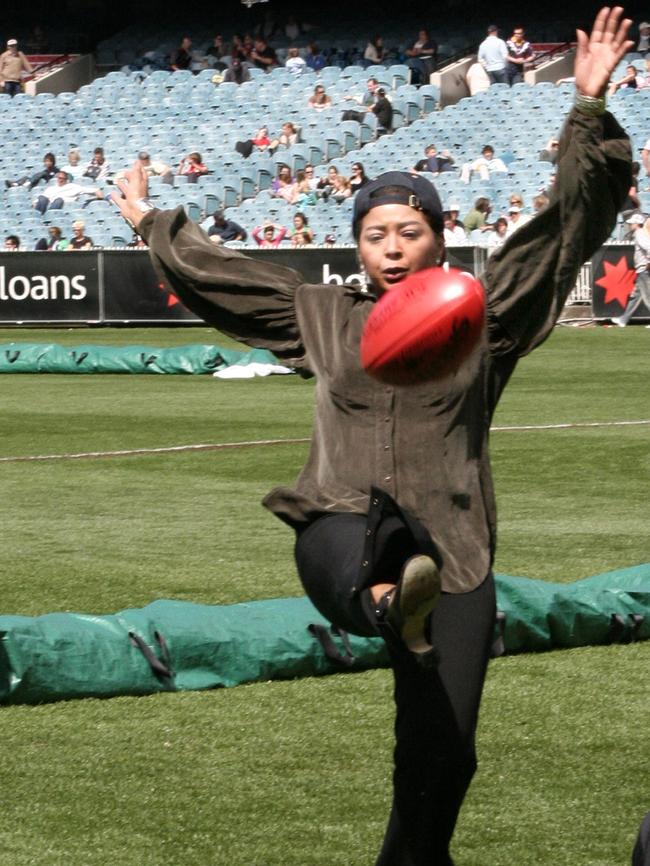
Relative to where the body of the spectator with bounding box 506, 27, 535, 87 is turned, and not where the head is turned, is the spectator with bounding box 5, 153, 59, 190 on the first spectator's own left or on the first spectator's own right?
on the first spectator's own right

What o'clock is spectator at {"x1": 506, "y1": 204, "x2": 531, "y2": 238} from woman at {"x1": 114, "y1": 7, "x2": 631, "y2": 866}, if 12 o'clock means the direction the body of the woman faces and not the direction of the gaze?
The spectator is roughly at 6 o'clock from the woman.

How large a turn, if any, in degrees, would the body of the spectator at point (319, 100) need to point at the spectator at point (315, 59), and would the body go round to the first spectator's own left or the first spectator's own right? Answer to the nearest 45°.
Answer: approximately 180°

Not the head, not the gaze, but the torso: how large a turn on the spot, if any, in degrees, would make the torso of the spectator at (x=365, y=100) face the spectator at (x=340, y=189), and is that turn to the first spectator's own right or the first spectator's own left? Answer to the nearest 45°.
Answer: approximately 45° to the first spectator's own left

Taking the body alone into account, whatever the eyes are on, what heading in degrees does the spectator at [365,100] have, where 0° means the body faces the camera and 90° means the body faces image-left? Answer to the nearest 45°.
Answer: approximately 45°

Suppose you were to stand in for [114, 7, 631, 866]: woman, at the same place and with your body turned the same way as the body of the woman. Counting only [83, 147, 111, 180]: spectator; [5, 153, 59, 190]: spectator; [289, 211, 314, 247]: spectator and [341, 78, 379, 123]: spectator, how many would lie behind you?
4

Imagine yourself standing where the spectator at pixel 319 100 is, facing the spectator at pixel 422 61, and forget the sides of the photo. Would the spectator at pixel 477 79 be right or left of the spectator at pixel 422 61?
right

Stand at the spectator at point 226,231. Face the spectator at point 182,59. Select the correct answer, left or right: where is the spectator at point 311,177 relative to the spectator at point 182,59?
right

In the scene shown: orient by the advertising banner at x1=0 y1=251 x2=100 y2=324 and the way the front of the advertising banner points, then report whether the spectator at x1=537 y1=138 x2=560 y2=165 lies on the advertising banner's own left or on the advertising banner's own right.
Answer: on the advertising banner's own left
